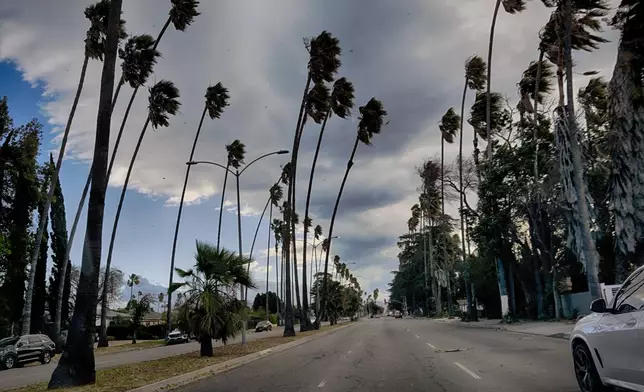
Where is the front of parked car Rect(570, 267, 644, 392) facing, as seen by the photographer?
facing away from the viewer and to the left of the viewer

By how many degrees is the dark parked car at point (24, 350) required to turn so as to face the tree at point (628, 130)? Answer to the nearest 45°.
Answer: approximately 90° to its left

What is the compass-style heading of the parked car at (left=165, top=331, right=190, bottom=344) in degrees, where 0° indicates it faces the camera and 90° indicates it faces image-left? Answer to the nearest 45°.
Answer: approximately 45°

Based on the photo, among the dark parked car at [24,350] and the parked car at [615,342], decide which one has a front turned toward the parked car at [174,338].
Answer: the parked car at [615,342]
